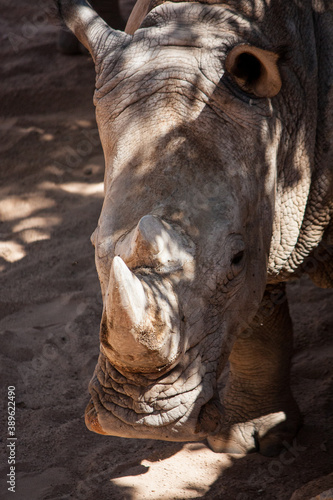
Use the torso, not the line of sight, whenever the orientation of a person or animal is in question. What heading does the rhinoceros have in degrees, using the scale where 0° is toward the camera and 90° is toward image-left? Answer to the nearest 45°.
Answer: approximately 45°
